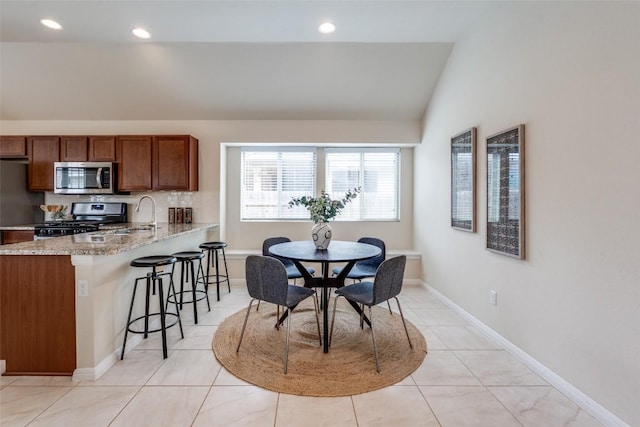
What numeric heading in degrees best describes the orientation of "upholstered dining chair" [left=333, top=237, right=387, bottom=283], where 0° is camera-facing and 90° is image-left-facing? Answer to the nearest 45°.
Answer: approximately 45°

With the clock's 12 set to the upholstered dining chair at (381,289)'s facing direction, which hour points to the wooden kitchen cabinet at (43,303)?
The wooden kitchen cabinet is roughly at 10 o'clock from the upholstered dining chair.

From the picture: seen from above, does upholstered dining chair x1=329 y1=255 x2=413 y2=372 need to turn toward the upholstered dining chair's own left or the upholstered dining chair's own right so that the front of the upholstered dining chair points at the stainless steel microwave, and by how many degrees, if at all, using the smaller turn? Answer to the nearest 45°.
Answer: approximately 45° to the upholstered dining chair's own left

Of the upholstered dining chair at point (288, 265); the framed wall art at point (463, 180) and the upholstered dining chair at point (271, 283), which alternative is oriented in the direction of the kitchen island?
the framed wall art

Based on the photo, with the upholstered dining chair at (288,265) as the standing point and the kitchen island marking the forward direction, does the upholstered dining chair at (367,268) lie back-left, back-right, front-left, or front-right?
back-left

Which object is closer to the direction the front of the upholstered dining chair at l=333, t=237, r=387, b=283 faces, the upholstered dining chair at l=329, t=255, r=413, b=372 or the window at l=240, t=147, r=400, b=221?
the upholstered dining chair

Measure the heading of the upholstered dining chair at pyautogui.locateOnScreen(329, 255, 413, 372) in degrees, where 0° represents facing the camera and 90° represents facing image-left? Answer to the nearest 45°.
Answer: approximately 135°

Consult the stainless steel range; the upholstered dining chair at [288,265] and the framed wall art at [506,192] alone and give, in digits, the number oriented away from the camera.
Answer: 0

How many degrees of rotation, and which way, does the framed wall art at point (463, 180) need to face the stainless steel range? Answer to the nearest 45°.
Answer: approximately 45° to its right

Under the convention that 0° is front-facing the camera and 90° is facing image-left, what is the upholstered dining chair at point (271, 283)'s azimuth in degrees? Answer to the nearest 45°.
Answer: approximately 225°

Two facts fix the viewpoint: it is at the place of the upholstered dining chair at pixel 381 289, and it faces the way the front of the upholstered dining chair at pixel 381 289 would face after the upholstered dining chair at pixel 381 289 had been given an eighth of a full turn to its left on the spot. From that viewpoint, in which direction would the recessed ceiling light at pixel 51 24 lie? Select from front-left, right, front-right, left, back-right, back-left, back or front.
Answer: front

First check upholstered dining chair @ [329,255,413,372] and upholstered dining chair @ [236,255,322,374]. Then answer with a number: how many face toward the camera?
0

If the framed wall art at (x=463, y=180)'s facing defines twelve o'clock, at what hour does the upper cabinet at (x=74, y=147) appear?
The upper cabinet is roughly at 1 o'clock from the framed wall art.

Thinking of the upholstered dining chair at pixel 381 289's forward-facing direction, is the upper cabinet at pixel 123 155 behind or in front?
in front

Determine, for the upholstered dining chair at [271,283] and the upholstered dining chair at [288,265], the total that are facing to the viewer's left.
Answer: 0

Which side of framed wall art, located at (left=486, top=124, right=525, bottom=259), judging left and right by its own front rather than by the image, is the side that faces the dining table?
front

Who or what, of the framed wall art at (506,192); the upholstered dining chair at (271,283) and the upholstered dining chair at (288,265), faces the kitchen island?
the framed wall art

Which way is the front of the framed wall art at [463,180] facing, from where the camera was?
facing the viewer and to the left of the viewer
